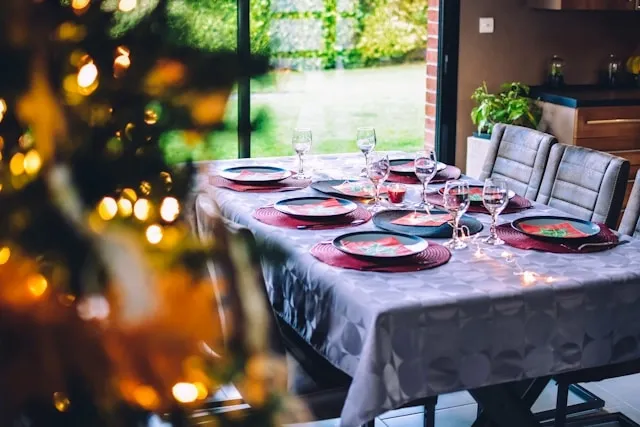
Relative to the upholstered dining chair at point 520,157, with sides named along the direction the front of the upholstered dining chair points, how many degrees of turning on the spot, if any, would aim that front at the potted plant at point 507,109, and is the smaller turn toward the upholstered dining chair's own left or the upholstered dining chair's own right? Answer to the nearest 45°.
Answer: approximately 135° to the upholstered dining chair's own right

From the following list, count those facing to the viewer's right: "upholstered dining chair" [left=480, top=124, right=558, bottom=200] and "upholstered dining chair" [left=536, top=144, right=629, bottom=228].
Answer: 0

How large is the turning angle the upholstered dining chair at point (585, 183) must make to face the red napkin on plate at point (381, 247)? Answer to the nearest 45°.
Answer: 0° — it already faces it

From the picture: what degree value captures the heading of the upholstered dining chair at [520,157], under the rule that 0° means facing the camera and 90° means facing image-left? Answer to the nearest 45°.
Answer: approximately 45°

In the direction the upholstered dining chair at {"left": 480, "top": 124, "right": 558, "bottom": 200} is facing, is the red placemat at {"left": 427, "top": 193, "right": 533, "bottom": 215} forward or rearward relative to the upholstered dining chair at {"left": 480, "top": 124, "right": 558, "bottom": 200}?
forward

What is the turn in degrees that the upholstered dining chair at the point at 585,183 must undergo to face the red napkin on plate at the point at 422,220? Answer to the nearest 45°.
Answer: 0° — it already faces it

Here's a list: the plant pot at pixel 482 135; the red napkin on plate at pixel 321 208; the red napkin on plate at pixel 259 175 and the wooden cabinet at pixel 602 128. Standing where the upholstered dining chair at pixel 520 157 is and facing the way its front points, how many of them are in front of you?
2

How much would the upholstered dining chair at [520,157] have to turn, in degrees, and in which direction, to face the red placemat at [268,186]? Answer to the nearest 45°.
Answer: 0° — it already faces it

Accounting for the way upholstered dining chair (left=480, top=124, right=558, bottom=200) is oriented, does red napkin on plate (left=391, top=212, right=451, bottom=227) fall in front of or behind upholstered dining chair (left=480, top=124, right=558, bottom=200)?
in front

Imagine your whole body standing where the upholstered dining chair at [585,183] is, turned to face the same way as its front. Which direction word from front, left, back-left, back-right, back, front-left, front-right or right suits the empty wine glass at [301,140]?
front-right

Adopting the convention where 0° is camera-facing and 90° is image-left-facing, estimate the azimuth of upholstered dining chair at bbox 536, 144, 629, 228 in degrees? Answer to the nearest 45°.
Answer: approximately 45°

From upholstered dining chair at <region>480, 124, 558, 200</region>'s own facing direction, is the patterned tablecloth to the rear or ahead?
ahead

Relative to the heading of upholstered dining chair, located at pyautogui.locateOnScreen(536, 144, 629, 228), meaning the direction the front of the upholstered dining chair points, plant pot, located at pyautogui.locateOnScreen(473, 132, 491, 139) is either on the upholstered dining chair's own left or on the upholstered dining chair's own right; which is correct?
on the upholstered dining chair's own right
